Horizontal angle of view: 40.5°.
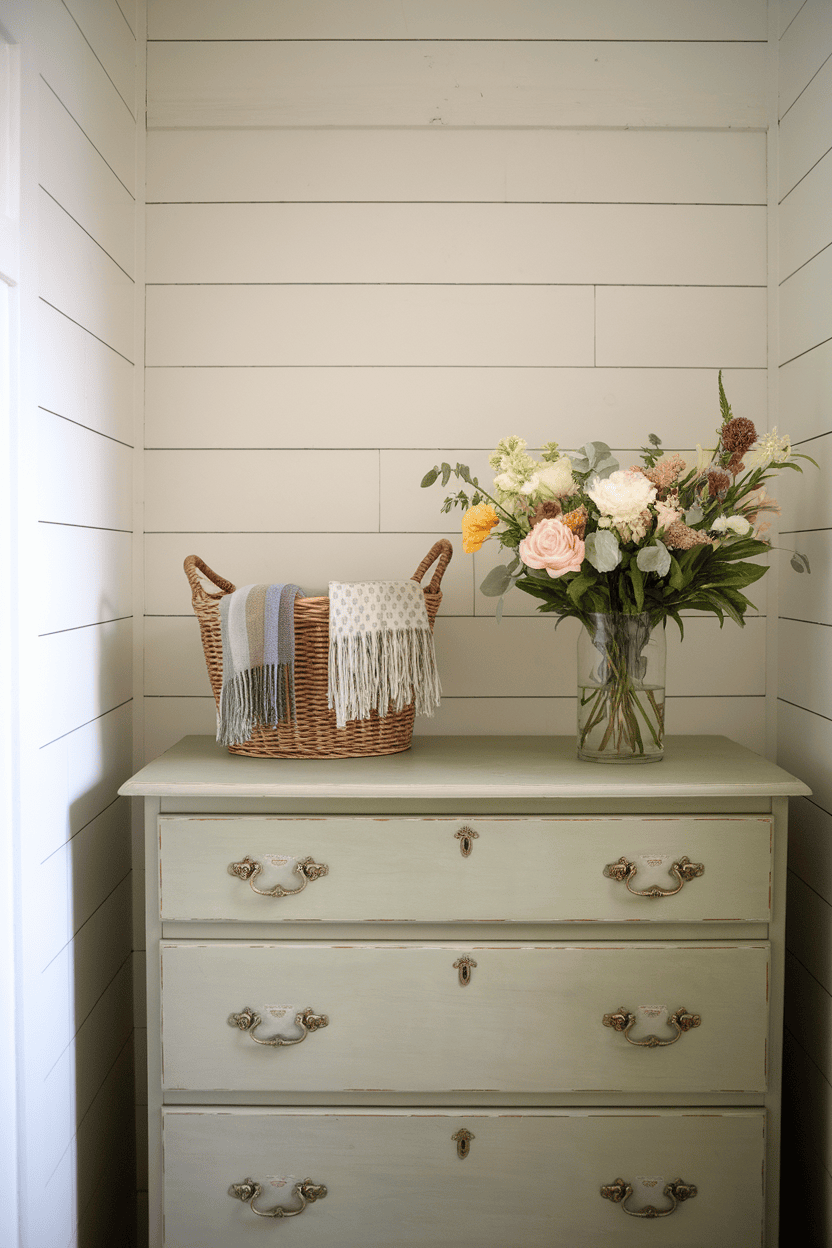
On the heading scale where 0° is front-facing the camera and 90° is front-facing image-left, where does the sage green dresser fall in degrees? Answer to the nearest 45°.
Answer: approximately 0°
